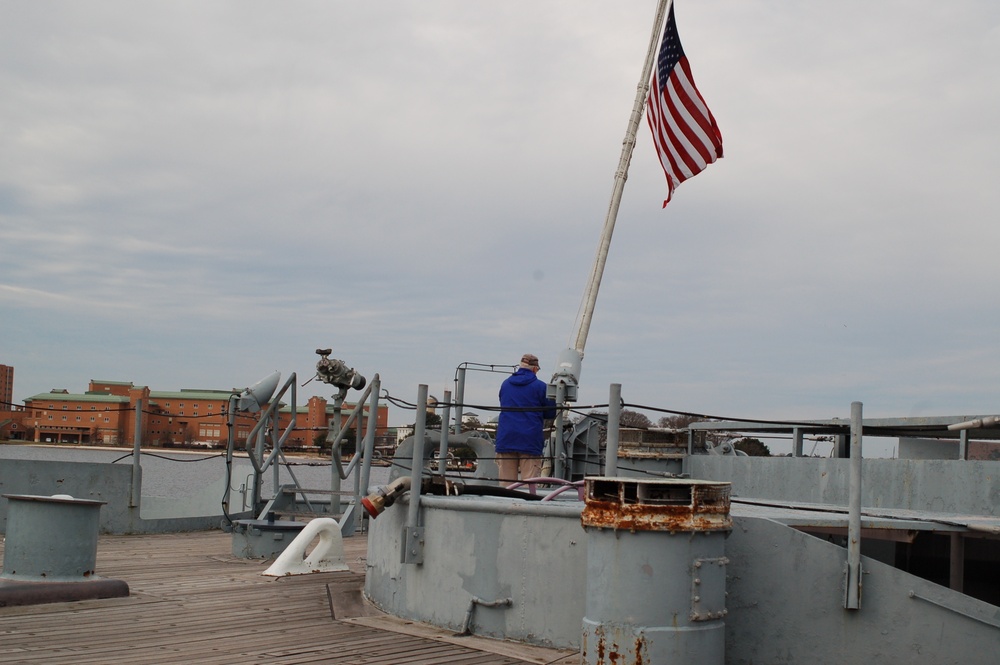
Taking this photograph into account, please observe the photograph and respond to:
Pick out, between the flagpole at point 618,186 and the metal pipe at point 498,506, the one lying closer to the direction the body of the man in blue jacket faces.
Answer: the flagpole

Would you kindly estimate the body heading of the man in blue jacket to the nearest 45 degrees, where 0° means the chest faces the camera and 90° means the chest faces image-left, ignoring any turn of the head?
approximately 225°

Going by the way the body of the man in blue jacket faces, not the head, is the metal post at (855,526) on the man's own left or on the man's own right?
on the man's own right

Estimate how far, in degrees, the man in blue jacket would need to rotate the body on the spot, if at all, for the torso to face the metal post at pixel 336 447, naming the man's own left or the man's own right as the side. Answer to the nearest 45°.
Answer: approximately 90° to the man's own left

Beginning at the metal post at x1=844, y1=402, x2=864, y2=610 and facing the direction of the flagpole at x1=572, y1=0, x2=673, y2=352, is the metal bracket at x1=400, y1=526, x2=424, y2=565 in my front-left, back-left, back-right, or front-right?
front-left

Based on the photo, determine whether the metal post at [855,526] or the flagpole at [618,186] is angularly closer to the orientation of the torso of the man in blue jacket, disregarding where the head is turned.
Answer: the flagpole

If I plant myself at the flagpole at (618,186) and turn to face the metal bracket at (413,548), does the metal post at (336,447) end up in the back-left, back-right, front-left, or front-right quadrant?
front-right

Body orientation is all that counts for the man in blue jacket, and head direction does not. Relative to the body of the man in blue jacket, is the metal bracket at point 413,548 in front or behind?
behind

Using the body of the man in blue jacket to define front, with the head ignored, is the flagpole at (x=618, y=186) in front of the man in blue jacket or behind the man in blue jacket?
in front

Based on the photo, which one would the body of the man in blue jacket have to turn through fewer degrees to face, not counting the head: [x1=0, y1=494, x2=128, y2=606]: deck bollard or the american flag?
the american flag

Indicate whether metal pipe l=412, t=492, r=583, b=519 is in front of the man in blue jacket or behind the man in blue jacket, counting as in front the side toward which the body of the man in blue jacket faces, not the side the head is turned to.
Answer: behind

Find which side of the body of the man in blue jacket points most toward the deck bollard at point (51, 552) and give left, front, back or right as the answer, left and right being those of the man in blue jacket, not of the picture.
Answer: back

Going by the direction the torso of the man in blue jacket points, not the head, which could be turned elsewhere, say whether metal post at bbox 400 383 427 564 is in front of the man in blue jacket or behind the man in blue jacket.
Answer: behind

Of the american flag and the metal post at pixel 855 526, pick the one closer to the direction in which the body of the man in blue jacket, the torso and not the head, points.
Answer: the american flag
